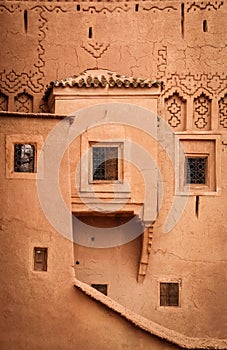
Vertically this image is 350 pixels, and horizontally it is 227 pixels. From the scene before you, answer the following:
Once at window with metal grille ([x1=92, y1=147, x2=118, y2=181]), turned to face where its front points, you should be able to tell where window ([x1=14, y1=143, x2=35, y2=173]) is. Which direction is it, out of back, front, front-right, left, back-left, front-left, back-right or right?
front-right

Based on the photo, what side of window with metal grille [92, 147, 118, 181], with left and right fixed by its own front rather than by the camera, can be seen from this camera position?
front

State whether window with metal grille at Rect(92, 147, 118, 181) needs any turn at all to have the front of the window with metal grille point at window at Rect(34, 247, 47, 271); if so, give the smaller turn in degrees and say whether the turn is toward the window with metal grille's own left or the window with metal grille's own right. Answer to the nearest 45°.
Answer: approximately 45° to the window with metal grille's own right
